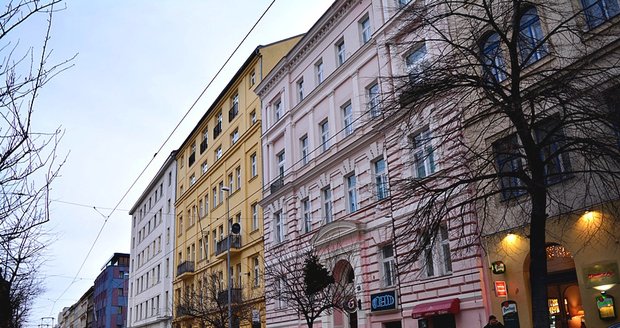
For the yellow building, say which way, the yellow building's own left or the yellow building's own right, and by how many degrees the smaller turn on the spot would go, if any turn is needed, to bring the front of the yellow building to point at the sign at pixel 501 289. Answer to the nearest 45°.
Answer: approximately 45° to the yellow building's own left

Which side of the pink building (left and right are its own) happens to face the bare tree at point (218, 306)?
right

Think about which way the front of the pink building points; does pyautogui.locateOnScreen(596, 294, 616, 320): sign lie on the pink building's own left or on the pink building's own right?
on the pink building's own left

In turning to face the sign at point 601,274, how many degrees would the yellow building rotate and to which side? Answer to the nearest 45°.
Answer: approximately 45° to its left

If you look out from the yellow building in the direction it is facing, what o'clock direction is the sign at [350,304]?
The sign is roughly at 10 o'clock from the yellow building.

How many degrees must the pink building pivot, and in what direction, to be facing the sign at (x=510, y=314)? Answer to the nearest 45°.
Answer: approximately 90° to its left
